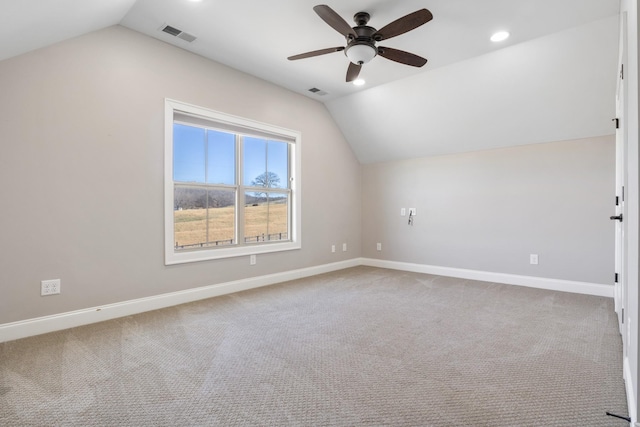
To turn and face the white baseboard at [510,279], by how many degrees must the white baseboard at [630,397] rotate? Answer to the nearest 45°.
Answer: approximately 90° to its right

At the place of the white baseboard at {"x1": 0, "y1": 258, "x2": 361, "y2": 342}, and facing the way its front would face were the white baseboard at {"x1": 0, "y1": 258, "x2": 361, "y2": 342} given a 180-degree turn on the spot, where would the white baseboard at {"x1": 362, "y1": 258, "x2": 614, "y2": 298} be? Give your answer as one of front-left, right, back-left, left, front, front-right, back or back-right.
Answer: back-right

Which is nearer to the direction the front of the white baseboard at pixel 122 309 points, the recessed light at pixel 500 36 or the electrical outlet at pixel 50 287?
the recessed light

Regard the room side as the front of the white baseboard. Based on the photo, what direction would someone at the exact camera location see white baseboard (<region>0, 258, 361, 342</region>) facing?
facing the viewer and to the right of the viewer

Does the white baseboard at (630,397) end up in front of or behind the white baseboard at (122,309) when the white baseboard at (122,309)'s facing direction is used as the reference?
in front

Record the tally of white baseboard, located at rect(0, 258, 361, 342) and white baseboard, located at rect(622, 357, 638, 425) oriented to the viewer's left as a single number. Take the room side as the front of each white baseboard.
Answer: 1

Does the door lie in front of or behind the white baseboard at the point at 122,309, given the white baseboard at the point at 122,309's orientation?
in front

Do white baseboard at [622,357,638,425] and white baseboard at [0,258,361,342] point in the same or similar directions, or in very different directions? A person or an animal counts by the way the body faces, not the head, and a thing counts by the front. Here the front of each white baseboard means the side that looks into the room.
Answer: very different directions

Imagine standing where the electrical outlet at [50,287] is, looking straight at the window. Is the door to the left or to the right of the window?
right

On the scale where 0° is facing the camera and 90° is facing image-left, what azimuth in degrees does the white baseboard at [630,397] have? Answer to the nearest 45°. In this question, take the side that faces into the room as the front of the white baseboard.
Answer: approximately 90°

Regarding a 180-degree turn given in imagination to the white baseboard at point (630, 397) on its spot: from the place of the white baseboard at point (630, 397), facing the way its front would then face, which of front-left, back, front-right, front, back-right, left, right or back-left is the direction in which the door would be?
left
